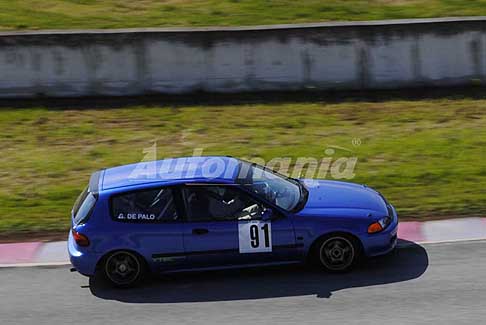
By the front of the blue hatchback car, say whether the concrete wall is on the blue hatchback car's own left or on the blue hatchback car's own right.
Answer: on the blue hatchback car's own left

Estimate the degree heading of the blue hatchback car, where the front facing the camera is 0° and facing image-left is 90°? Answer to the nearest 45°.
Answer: approximately 270°
